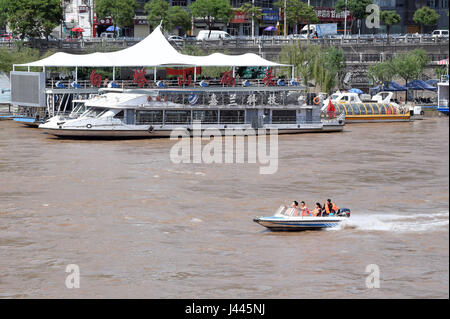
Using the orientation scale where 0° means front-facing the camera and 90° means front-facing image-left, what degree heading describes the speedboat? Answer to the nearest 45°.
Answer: approximately 90°
